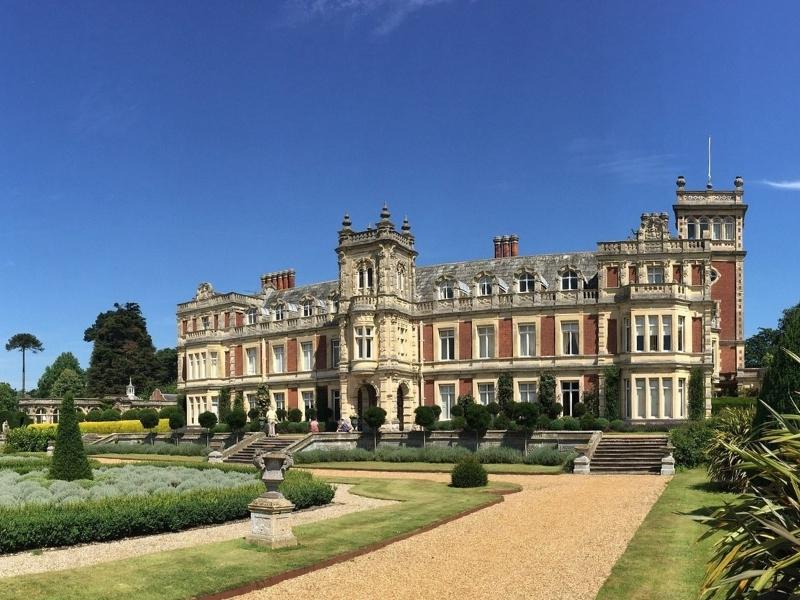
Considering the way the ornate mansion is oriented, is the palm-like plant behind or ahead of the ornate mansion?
ahead

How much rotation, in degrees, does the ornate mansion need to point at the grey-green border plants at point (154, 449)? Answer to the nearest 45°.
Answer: approximately 45° to its right

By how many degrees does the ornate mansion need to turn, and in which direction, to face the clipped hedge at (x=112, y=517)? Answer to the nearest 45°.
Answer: approximately 45° to its left

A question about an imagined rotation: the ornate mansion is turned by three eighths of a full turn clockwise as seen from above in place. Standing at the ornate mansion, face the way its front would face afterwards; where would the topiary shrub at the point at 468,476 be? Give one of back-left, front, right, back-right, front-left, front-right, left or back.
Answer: back

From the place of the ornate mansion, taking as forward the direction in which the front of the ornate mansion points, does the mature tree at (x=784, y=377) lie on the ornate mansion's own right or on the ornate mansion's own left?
on the ornate mansion's own left

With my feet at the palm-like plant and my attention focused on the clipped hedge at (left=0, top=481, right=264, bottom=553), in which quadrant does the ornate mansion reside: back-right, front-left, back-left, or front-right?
front-right

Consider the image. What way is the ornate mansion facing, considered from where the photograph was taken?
facing the viewer and to the left of the viewer

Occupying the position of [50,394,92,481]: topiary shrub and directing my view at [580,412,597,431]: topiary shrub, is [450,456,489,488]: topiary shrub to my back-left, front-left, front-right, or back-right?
front-right

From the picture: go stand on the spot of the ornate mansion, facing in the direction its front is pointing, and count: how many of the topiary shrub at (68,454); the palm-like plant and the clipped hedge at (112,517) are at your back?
0

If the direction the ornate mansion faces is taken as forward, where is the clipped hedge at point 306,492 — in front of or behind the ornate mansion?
in front
